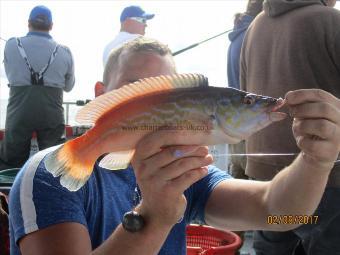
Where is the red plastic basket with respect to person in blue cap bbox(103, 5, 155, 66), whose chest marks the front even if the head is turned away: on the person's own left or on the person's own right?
on the person's own right

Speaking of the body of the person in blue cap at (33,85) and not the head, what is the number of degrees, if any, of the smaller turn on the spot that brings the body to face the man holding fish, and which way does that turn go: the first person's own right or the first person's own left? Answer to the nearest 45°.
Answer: approximately 180°

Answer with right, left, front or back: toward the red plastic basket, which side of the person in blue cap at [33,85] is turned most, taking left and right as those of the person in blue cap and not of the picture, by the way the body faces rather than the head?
back

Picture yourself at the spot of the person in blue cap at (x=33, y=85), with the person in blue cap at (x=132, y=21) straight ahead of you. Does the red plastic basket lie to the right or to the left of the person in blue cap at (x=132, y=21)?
right

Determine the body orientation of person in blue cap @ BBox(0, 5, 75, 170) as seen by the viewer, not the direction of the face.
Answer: away from the camera

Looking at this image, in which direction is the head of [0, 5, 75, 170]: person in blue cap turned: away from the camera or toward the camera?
away from the camera

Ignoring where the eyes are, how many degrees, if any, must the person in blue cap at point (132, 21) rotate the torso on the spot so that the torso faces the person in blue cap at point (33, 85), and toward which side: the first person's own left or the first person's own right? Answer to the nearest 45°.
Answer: approximately 180°

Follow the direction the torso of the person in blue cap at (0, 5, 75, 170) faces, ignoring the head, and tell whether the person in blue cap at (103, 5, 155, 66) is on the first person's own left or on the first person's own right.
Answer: on the first person's own right
